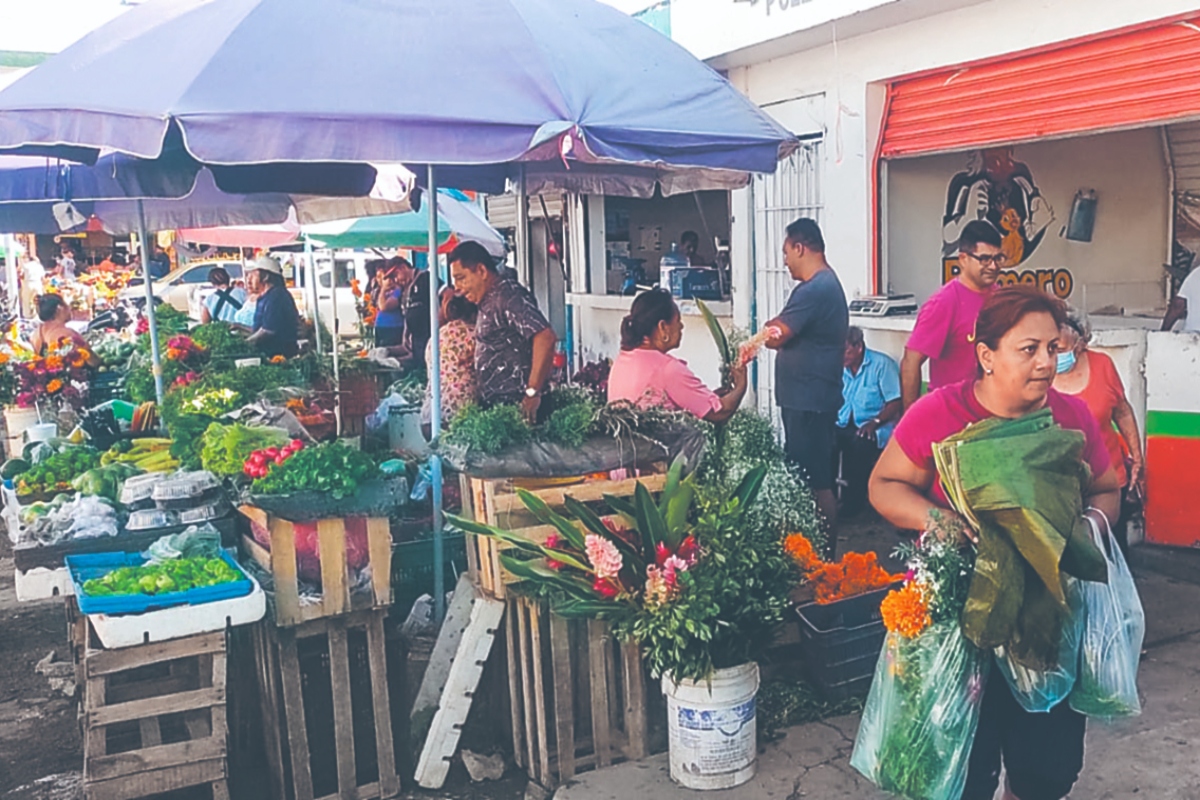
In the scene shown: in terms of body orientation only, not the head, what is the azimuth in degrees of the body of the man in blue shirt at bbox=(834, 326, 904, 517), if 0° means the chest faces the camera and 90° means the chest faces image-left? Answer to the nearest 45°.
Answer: approximately 45°

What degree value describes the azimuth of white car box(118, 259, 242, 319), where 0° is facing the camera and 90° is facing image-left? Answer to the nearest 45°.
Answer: approximately 90°

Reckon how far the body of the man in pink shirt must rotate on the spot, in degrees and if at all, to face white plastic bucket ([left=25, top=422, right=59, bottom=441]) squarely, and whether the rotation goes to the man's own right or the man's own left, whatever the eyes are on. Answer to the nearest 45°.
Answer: approximately 135° to the man's own right

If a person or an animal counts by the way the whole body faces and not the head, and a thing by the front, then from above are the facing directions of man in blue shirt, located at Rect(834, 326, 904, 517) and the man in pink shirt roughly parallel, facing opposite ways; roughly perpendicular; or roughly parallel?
roughly perpendicular

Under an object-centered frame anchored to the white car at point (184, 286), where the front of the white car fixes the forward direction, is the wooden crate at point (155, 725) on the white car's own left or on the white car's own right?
on the white car's own left

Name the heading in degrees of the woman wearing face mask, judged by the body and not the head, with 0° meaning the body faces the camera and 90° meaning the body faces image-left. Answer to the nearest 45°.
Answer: approximately 45°

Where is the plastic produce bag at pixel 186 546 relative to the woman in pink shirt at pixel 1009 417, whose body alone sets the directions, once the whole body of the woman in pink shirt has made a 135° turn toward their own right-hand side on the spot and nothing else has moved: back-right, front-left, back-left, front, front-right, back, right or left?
front

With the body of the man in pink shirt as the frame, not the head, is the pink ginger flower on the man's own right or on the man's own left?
on the man's own right

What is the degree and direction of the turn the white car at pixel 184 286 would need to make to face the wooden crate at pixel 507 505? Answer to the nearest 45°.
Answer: approximately 90° to its left

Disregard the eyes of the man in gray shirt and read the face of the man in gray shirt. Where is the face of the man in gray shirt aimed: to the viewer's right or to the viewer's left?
to the viewer's left
